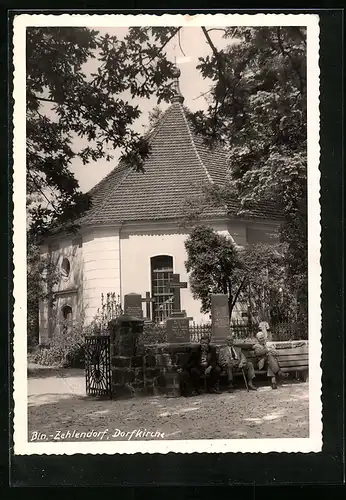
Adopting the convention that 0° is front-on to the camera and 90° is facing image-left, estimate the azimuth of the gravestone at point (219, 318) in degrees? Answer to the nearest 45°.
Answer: approximately 0°

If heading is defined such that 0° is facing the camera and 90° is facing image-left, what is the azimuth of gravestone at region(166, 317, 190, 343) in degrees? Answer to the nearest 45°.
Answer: approximately 0°

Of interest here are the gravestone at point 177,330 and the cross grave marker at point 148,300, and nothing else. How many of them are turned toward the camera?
2
